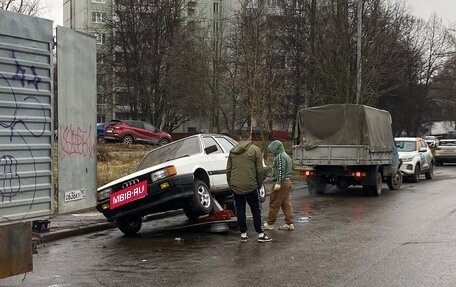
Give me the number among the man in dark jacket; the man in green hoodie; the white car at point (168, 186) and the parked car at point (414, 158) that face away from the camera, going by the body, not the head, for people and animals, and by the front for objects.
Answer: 1

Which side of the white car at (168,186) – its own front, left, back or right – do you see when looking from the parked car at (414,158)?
back

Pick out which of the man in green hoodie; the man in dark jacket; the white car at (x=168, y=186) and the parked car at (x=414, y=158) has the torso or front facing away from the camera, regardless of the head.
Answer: the man in dark jacket

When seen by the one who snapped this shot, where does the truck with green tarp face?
facing away from the viewer and to the right of the viewer

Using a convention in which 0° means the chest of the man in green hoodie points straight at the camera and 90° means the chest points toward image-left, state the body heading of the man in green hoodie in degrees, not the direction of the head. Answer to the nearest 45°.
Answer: approximately 90°

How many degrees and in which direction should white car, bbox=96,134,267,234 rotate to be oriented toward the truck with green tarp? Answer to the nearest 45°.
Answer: approximately 180°

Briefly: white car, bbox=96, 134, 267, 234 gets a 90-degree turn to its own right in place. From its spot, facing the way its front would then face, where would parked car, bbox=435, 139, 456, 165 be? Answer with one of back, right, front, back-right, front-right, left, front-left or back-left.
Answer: right

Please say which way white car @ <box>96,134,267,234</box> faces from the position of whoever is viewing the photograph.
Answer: facing the viewer and to the left of the viewer

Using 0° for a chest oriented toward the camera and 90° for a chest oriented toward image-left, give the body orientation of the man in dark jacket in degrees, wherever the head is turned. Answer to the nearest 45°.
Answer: approximately 180°

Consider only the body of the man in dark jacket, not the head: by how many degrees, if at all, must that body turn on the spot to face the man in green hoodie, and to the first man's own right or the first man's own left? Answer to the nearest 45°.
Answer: approximately 45° to the first man's own right

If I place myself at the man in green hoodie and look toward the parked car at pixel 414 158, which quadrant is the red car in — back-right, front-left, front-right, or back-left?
front-left

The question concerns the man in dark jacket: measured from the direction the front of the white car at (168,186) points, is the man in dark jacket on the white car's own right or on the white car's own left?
on the white car's own left

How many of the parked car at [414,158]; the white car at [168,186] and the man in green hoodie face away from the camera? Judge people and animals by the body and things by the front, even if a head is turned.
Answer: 0

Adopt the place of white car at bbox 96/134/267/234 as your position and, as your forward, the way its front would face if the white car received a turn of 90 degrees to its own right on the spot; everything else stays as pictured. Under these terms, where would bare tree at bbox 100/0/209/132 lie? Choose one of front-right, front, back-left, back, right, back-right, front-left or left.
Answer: front-right

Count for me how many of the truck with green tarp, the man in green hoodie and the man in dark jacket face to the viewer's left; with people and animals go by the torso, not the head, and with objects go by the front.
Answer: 1

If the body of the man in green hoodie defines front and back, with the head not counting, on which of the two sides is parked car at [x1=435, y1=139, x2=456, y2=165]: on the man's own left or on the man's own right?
on the man's own right
